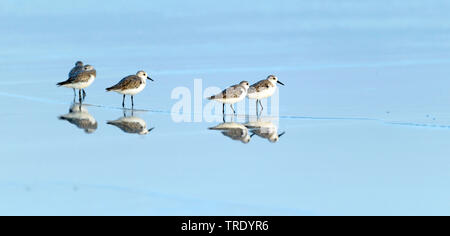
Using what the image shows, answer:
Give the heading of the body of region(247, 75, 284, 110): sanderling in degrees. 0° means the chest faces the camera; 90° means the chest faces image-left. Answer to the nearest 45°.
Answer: approximately 270°

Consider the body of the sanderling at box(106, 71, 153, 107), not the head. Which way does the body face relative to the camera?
to the viewer's right

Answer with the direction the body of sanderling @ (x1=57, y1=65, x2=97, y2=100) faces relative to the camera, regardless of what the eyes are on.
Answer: to the viewer's right

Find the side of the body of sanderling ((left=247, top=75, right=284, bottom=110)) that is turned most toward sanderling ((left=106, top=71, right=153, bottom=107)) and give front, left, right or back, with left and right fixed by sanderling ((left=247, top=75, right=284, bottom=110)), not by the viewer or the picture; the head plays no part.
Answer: back

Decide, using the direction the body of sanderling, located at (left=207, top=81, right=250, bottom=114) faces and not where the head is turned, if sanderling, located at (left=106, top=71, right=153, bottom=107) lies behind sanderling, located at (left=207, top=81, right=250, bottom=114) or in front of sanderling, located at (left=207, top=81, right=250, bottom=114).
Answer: behind

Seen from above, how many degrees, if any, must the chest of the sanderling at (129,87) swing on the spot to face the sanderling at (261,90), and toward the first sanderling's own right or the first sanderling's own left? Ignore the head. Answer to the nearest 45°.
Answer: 0° — it already faces it

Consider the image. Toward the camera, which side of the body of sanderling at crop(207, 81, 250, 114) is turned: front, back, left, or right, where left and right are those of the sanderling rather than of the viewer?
right

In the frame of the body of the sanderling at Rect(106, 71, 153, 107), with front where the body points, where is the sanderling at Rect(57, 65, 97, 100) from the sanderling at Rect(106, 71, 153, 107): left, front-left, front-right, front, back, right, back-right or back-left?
back-left

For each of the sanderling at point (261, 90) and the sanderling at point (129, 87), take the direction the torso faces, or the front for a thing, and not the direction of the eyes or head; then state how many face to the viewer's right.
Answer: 2
